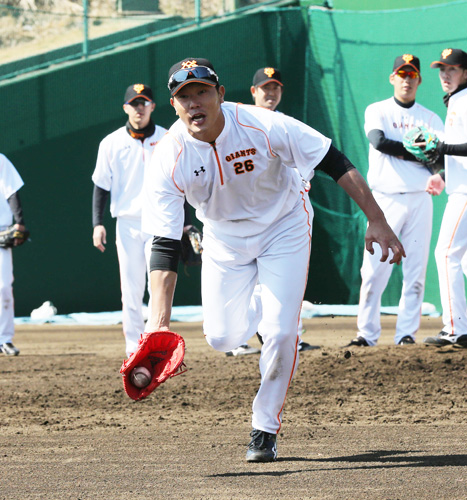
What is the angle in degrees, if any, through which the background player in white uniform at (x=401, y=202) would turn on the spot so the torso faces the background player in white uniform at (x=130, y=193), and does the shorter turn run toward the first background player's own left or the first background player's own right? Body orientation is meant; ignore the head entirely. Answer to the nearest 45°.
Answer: approximately 90° to the first background player's own right

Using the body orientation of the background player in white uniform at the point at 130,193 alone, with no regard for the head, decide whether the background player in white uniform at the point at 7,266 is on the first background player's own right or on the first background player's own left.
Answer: on the first background player's own right

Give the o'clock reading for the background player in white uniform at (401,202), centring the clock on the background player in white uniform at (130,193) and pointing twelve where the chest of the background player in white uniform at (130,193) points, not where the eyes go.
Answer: the background player in white uniform at (401,202) is roughly at 9 o'clock from the background player in white uniform at (130,193).

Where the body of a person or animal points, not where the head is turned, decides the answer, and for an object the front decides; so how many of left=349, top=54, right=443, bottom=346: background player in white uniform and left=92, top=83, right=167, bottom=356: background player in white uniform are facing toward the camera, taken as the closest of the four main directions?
2

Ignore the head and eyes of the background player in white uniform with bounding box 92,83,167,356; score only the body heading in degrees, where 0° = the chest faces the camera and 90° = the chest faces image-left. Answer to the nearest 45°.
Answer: approximately 0°

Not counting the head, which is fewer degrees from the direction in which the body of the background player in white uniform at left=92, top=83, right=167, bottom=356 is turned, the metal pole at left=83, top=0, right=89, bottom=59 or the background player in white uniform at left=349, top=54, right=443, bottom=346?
the background player in white uniform

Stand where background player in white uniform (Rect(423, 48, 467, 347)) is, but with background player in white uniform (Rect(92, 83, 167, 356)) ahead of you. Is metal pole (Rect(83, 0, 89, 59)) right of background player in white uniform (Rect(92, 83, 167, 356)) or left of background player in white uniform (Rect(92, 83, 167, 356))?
right
